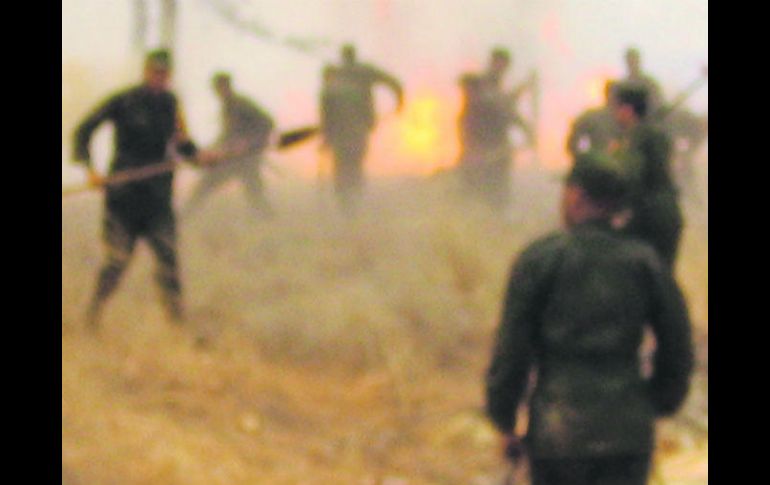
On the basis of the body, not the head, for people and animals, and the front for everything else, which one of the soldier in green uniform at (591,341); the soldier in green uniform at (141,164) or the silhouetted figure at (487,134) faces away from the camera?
the soldier in green uniform at (591,341)

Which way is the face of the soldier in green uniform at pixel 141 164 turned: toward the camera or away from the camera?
toward the camera

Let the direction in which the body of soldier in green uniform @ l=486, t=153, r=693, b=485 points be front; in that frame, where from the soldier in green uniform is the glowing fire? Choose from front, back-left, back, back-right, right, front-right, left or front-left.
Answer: front

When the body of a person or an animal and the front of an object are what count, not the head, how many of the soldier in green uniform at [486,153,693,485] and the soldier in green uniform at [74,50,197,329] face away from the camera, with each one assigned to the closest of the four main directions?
1

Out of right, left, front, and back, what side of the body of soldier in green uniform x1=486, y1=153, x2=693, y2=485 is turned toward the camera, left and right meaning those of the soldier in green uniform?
back
